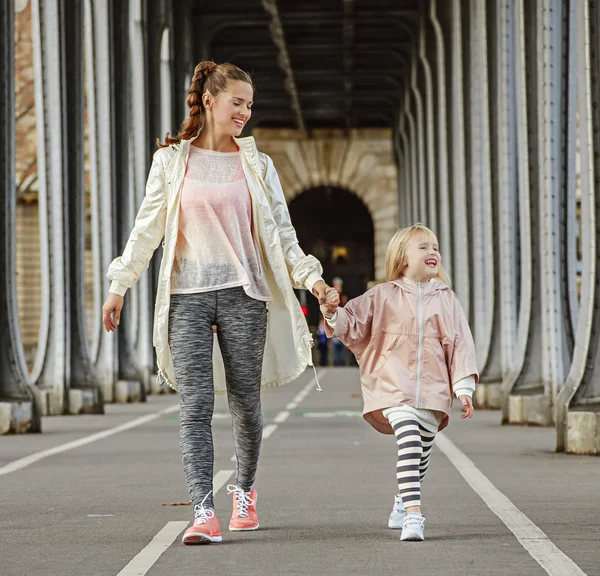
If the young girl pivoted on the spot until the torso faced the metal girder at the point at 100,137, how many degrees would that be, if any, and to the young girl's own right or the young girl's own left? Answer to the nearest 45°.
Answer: approximately 180°

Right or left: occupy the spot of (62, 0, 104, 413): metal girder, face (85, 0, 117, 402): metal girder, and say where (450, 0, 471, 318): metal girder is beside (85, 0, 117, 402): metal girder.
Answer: right

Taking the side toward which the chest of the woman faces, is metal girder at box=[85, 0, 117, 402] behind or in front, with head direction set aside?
behind

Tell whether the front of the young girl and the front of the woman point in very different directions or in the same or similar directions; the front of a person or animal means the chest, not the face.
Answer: same or similar directions

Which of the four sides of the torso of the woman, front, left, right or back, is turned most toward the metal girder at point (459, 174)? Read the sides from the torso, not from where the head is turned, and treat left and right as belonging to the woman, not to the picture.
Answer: back

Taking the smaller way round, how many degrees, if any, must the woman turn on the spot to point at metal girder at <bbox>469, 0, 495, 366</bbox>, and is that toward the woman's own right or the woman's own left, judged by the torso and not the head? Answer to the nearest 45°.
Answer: approximately 180°

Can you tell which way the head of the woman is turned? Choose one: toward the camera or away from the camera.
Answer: toward the camera

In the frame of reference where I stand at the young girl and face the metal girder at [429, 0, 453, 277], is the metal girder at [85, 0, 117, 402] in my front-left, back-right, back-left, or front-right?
front-left

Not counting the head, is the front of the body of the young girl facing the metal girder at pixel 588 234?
no

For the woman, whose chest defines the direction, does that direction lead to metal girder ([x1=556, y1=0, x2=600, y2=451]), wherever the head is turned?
no

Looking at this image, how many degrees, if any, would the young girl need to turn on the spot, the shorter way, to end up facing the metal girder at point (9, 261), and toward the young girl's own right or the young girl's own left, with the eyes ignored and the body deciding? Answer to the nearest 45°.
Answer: approximately 135° to the young girl's own right

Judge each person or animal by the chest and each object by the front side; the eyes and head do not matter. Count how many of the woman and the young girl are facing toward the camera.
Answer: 2

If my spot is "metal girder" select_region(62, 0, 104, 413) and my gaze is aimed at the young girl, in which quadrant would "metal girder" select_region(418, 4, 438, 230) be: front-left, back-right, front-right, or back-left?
back-left

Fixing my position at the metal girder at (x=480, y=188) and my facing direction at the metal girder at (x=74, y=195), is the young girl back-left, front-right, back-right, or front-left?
front-left

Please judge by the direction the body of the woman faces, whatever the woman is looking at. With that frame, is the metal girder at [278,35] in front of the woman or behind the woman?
behind

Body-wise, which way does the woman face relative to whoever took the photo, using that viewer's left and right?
facing the viewer

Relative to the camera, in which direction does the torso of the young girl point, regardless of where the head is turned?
toward the camera

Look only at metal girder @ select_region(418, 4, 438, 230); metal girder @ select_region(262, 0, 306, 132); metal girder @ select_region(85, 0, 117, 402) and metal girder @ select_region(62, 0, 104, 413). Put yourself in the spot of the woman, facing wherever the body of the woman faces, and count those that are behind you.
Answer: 4

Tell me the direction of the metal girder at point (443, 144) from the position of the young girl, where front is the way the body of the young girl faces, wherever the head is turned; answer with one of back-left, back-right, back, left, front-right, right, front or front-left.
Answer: back
